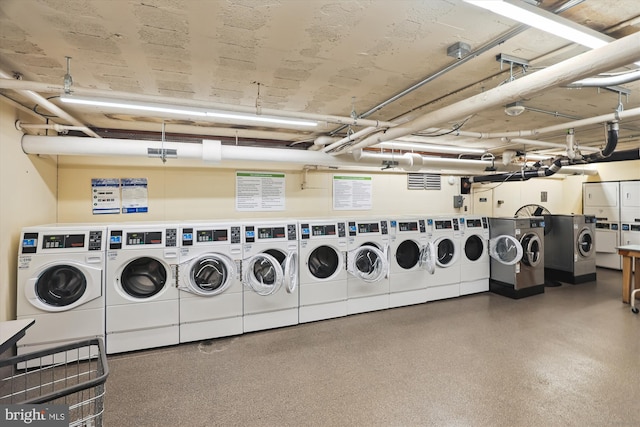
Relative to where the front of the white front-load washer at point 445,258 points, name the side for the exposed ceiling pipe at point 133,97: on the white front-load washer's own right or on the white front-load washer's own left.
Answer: on the white front-load washer's own right

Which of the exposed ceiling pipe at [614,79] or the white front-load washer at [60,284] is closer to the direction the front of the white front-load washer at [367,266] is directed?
the exposed ceiling pipe

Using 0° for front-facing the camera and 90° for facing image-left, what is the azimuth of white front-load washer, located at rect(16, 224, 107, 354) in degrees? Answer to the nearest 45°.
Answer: approximately 0°

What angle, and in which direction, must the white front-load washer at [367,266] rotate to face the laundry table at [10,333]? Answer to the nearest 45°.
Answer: approximately 90° to its right

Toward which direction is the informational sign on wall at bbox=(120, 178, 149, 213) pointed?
toward the camera

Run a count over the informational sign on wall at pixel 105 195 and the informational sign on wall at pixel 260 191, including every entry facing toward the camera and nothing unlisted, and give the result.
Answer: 2

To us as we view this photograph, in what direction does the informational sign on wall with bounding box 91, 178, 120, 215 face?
facing the viewer

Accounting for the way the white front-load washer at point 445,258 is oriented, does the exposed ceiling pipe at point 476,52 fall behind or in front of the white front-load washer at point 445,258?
in front

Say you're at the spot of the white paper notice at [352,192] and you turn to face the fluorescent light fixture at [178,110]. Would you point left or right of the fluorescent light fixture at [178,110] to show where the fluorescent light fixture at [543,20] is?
left

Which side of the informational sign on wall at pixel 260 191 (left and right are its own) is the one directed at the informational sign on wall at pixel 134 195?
right

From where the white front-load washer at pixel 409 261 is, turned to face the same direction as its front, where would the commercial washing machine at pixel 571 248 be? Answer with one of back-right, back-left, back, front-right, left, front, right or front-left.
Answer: left

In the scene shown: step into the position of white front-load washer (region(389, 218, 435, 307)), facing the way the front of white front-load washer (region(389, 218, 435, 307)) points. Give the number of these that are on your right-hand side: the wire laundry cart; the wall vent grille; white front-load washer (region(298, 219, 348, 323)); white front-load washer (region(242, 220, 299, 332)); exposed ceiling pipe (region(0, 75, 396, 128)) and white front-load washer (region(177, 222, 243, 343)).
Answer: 5

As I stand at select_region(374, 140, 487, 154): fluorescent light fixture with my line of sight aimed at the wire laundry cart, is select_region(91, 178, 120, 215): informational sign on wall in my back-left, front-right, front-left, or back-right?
front-right

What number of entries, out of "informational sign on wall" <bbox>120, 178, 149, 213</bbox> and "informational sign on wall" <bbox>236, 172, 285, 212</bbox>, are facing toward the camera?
2

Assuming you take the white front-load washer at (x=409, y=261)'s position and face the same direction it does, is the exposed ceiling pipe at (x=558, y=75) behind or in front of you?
in front
